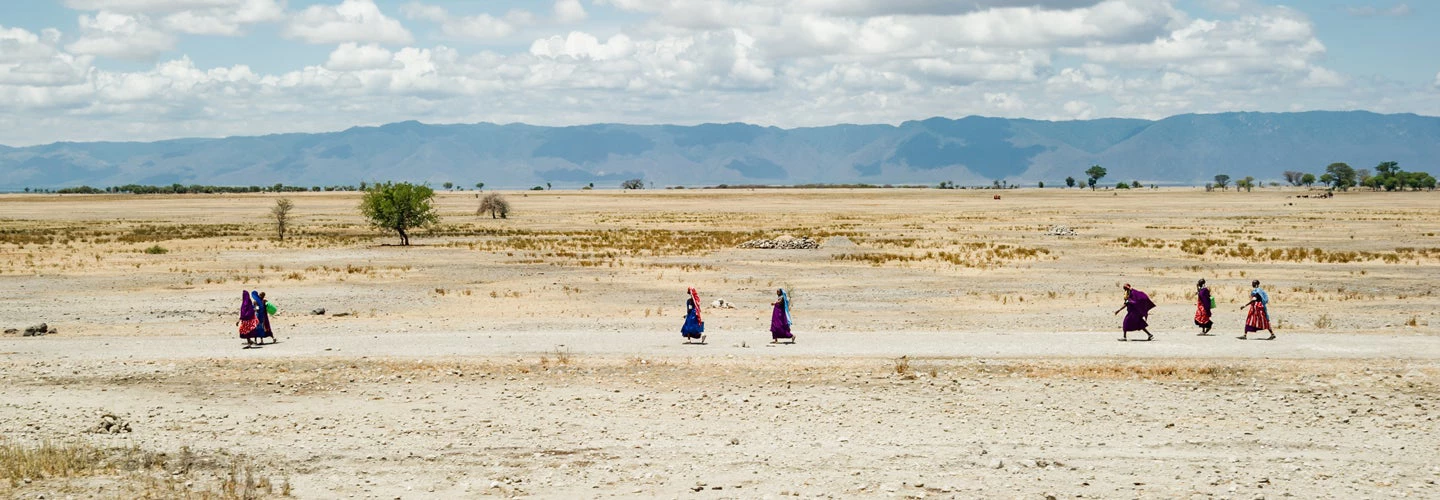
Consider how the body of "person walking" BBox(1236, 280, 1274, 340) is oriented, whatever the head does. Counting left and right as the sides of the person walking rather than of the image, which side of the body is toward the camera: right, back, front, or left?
left

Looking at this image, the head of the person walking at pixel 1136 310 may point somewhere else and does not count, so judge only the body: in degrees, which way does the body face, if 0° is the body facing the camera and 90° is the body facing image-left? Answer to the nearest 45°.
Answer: approximately 90°

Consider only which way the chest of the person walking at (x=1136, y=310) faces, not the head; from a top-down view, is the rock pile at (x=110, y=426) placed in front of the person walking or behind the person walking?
in front

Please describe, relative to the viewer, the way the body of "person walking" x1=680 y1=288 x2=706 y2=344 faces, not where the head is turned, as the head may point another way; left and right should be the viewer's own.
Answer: facing to the left of the viewer

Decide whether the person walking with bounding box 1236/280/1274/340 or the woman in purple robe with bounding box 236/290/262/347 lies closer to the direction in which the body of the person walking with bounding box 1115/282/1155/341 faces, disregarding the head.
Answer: the woman in purple robe

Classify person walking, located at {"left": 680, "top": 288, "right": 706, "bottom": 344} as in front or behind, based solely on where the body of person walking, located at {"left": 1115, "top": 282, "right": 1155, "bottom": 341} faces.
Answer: in front

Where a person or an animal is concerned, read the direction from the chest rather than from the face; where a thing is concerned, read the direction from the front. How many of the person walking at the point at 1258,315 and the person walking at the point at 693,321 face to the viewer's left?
2

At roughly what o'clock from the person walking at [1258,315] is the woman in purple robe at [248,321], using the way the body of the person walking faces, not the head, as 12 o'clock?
The woman in purple robe is roughly at 11 o'clock from the person walking.

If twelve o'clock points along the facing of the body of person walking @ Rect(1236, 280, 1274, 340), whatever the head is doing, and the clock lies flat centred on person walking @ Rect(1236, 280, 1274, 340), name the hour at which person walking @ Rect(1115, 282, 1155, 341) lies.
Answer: person walking @ Rect(1115, 282, 1155, 341) is roughly at 11 o'clock from person walking @ Rect(1236, 280, 1274, 340).

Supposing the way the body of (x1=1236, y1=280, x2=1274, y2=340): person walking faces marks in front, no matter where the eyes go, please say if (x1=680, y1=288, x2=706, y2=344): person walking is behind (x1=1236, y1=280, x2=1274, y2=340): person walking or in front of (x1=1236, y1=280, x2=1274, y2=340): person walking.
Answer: in front

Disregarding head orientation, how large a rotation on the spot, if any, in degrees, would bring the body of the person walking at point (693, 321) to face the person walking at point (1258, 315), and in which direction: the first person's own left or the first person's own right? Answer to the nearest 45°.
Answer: approximately 180°

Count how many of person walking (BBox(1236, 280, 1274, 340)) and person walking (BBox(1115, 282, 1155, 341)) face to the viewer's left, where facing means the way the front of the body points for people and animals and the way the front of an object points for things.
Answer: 2
